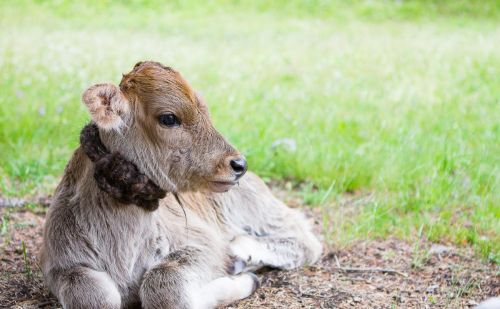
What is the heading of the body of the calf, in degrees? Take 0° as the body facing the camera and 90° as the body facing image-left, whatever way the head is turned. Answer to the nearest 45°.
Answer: approximately 45°
